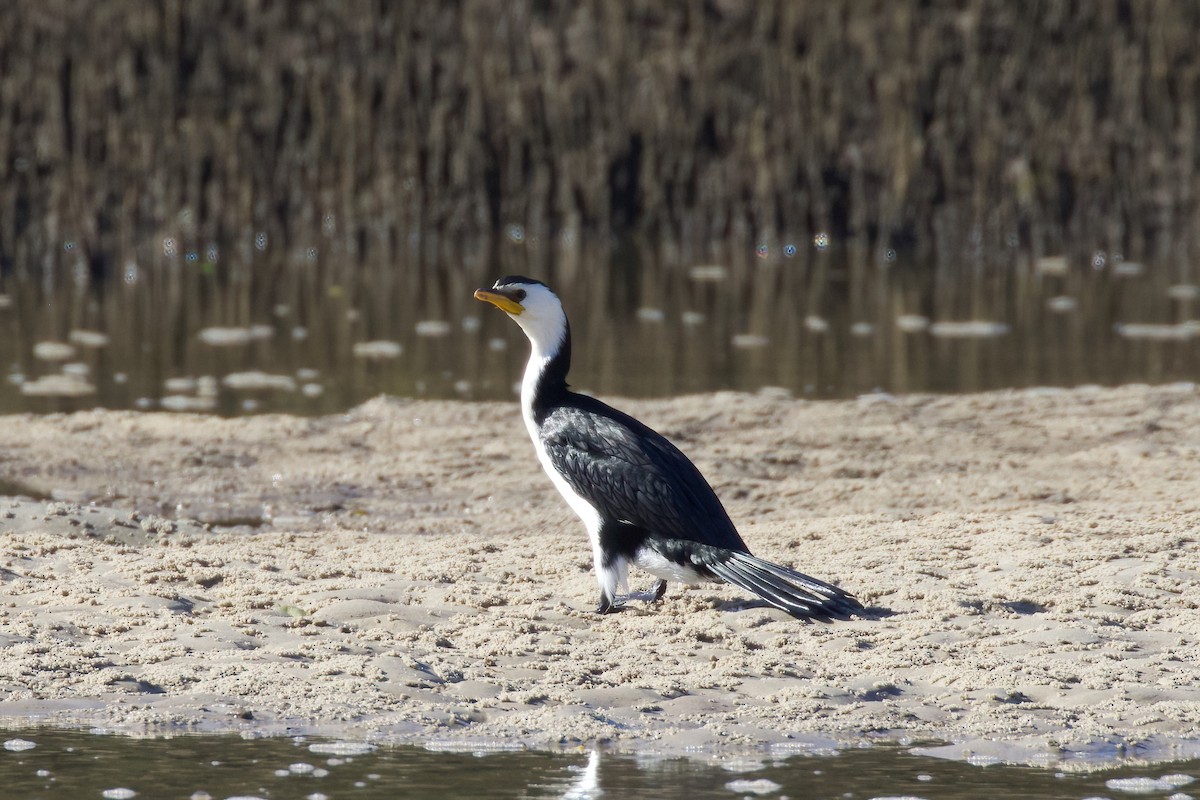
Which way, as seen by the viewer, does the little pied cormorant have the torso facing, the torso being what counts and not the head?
to the viewer's left
